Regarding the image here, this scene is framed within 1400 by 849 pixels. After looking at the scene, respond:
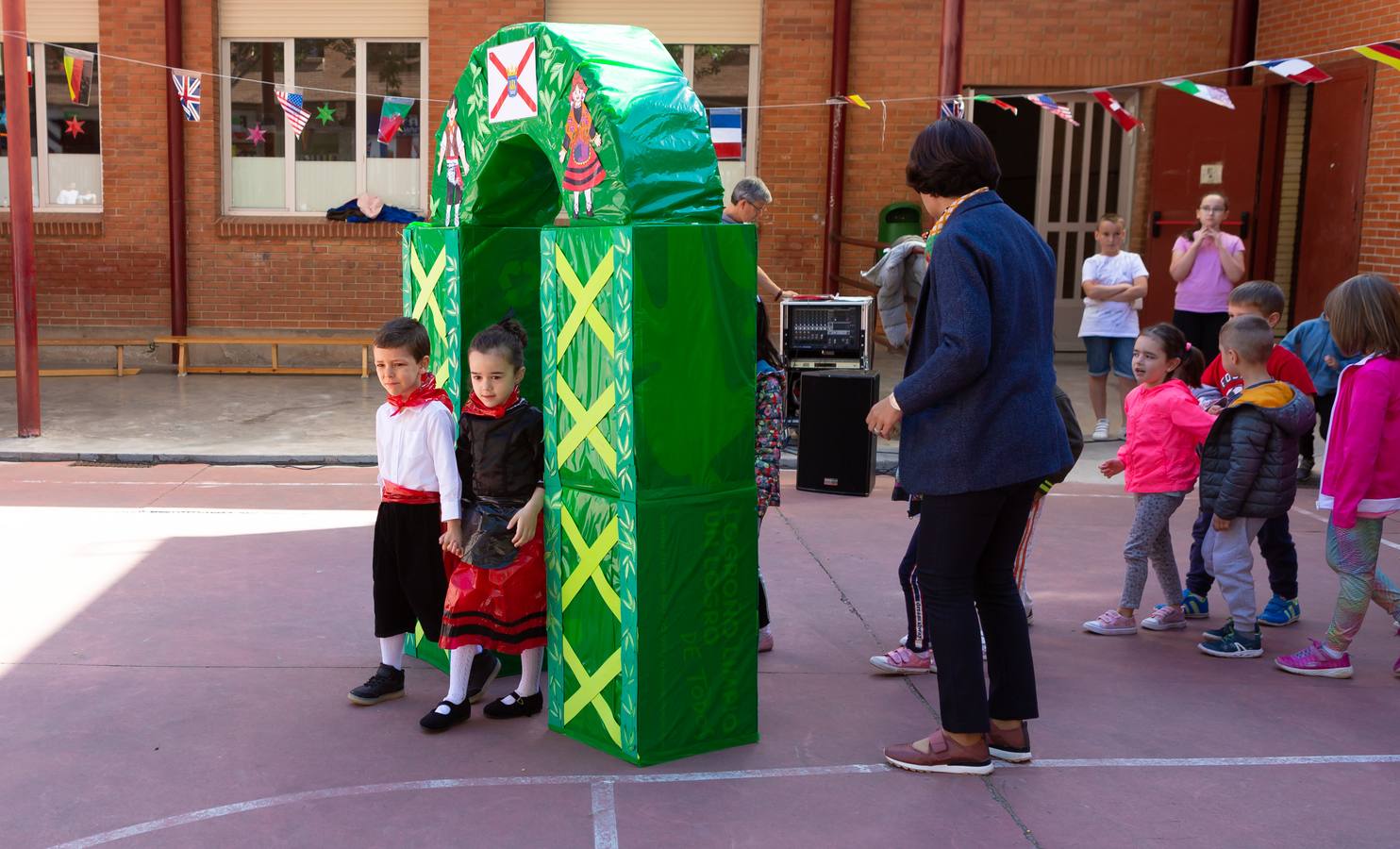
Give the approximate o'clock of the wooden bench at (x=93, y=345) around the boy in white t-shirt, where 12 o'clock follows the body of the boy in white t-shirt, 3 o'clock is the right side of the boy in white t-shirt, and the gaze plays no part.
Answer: The wooden bench is roughly at 3 o'clock from the boy in white t-shirt.

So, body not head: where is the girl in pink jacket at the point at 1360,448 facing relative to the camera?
to the viewer's left

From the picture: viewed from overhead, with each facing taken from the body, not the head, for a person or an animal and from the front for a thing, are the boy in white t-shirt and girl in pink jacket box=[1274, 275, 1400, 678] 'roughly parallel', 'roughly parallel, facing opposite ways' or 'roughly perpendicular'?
roughly perpendicular

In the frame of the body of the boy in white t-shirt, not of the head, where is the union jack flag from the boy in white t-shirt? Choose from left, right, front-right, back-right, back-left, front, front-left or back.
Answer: right

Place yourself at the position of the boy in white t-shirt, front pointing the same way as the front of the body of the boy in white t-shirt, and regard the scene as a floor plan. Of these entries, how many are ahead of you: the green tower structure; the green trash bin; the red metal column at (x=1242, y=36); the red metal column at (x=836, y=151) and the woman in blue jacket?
2

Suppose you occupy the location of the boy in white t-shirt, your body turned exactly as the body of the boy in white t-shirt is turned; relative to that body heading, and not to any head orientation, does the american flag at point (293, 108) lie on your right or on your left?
on your right

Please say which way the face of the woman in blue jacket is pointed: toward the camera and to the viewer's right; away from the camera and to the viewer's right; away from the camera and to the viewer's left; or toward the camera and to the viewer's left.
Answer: away from the camera and to the viewer's left

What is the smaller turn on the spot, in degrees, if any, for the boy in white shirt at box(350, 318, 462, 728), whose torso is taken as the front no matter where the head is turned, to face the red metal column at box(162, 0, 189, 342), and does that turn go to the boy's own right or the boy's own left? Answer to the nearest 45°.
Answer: approximately 135° to the boy's own right

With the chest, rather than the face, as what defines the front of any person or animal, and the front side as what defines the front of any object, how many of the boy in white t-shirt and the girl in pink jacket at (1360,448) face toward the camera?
1

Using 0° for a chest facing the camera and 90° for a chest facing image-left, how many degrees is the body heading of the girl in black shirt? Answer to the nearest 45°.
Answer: approximately 45°

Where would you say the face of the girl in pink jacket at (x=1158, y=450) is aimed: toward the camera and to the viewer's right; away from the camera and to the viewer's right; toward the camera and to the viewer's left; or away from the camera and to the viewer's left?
toward the camera and to the viewer's left
